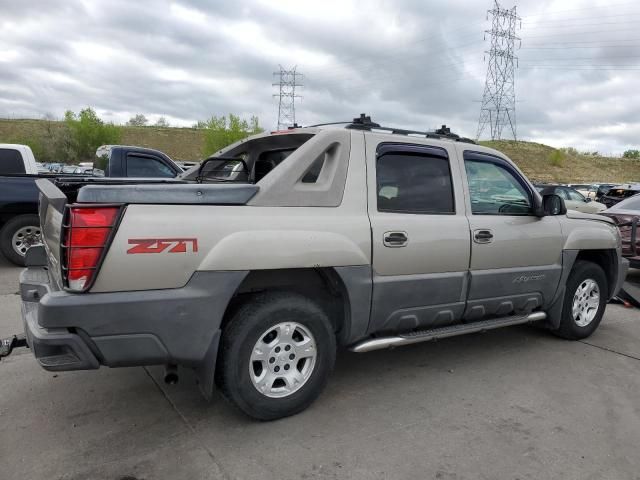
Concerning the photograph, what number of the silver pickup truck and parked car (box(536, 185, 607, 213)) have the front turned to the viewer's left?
0

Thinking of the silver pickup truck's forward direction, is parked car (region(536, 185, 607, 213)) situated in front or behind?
in front

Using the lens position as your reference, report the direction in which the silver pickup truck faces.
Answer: facing away from the viewer and to the right of the viewer

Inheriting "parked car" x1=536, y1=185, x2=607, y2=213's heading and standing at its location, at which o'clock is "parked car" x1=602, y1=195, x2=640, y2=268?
"parked car" x1=602, y1=195, x2=640, y2=268 is roughly at 3 o'clock from "parked car" x1=536, y1=185, x2=607, y2=213.

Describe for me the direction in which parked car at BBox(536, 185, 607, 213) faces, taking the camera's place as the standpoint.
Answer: facing to the right of the viewer

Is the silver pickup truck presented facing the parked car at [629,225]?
yes
